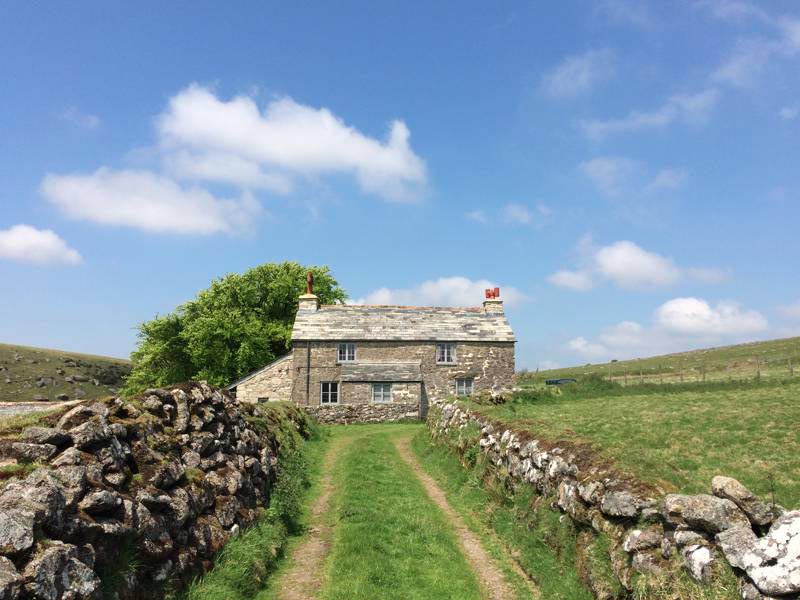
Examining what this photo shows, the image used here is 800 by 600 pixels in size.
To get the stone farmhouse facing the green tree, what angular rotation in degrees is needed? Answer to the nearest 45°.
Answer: approximately 135° to its right

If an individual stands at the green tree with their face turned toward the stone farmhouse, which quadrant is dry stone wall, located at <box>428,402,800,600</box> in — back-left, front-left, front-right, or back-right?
front-right

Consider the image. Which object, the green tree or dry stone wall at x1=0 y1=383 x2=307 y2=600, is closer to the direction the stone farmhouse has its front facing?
the dry stone wall

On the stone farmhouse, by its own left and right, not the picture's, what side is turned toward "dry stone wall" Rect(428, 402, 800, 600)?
front

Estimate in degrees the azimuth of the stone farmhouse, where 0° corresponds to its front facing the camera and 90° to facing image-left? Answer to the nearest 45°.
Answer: approximately 0°

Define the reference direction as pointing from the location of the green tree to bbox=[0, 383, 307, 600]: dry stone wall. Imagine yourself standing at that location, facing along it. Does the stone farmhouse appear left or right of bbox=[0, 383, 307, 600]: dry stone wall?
left

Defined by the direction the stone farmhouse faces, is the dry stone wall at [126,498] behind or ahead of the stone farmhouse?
ahead

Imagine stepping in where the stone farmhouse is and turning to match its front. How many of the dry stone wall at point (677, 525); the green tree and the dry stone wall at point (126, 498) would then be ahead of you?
2

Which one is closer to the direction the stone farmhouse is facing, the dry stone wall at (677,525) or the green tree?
the dry stone wall
